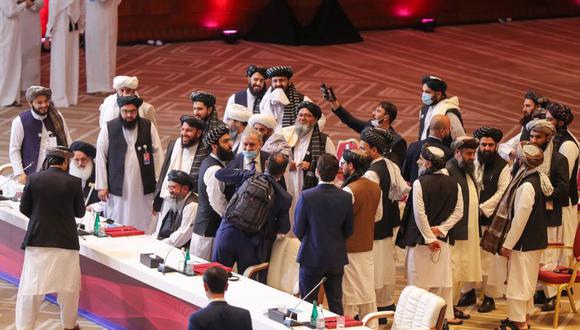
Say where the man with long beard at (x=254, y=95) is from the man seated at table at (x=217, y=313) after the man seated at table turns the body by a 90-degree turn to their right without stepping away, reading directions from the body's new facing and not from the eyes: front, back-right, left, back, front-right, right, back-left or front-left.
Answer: left

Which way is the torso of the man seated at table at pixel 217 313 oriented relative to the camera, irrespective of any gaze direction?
away from the camera

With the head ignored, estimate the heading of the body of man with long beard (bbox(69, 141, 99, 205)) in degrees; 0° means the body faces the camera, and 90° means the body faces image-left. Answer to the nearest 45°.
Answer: approximately 45°

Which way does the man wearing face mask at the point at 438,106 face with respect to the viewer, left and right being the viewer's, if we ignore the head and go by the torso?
facing the viewer and to the left of the viewer

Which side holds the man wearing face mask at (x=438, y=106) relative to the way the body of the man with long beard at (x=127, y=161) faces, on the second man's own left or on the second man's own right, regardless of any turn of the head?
on the second man's own left

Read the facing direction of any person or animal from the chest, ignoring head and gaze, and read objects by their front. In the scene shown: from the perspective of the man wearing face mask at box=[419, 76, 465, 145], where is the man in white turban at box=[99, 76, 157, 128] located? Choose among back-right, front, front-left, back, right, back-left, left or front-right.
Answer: front-right

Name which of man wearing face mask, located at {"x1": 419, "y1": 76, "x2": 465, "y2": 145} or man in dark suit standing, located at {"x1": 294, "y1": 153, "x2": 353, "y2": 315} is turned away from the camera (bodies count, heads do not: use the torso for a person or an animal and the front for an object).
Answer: the man in dark suit standing

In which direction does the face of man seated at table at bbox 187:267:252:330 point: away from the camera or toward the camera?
away from the camera

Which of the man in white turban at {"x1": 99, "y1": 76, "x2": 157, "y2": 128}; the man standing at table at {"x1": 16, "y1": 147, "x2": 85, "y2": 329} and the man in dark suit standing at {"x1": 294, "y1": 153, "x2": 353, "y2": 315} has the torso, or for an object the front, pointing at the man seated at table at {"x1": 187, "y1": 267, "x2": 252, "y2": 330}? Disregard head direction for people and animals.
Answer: the man in white turban

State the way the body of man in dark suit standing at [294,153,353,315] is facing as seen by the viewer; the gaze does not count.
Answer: away from the camera

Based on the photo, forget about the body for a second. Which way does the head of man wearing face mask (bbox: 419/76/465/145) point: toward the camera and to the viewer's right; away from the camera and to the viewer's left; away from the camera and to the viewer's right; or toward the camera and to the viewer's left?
toward the camera and to the viewer's left

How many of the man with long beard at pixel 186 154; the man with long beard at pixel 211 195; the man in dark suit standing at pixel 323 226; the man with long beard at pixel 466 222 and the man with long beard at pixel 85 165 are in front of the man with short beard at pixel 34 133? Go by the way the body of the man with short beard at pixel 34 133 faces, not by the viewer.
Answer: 5

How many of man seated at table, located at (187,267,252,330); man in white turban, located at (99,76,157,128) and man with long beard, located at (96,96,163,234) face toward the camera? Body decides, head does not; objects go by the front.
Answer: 2

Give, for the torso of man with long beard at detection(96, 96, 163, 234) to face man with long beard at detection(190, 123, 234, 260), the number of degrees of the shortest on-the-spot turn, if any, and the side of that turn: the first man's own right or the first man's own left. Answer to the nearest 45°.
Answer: approximately 45° to the first man's own left

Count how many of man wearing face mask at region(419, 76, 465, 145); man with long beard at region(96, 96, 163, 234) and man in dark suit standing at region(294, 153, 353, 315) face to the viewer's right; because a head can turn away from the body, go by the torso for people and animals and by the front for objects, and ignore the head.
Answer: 0

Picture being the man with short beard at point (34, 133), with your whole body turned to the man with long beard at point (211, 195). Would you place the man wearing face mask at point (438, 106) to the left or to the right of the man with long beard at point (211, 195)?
left

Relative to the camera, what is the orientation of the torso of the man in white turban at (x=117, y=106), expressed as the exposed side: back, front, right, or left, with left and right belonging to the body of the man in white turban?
front

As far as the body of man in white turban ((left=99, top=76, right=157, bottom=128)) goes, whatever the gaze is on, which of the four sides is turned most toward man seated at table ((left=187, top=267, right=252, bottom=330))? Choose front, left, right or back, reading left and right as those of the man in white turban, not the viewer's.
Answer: front

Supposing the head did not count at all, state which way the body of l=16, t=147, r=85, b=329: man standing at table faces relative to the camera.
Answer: away from the camera

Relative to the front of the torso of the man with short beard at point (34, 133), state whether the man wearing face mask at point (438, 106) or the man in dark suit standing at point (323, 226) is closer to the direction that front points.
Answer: the man in dark suit standing
